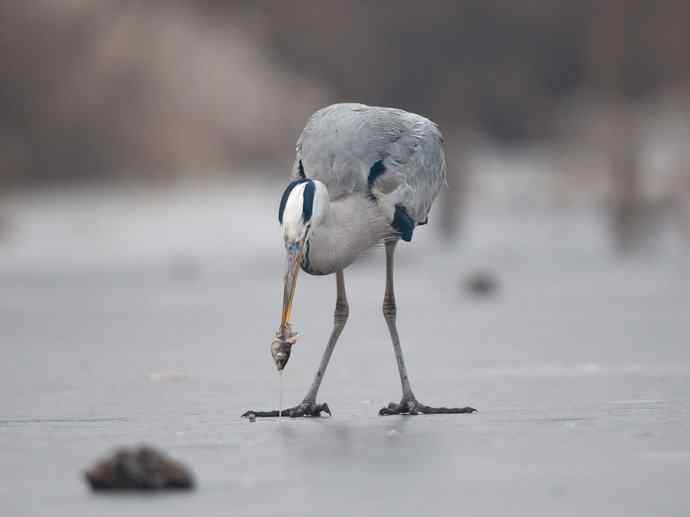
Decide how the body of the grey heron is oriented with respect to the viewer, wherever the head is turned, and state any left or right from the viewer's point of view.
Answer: facing the viewer and to the left of the viewer
